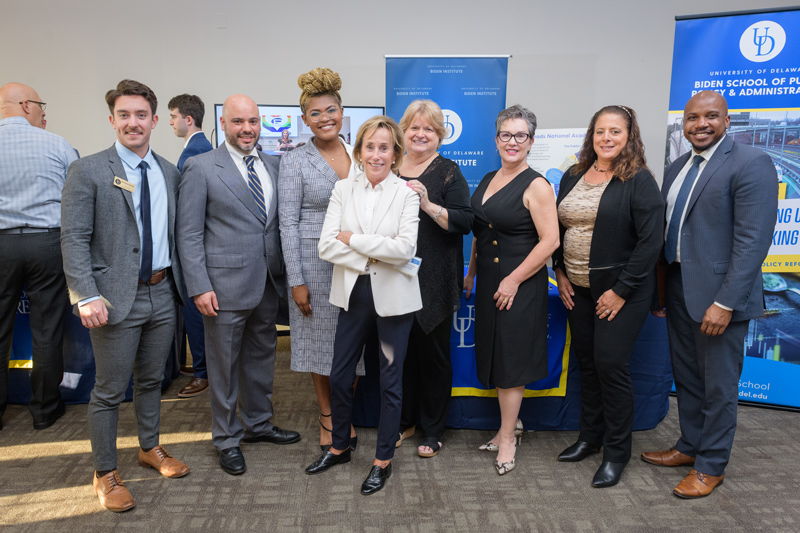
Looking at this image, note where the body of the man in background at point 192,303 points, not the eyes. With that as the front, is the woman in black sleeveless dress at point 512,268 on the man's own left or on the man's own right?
on the man's own left

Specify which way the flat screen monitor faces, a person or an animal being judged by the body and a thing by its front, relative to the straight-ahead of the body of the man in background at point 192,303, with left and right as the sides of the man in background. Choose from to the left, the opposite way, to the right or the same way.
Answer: to the left

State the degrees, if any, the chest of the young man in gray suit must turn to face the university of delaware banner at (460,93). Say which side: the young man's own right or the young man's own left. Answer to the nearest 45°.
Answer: approximately 90° to the young man's own left

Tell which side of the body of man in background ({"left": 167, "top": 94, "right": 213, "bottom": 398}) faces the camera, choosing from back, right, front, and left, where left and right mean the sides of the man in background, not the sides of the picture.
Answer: left

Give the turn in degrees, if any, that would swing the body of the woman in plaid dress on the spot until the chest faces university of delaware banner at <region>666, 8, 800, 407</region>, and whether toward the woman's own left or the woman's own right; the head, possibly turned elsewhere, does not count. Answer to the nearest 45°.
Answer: approximately 45° to the woman's own left

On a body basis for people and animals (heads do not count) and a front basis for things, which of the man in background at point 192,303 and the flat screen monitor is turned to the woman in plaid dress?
the flat screen monitor

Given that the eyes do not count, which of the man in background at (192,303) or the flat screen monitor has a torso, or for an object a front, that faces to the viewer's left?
the man in background
